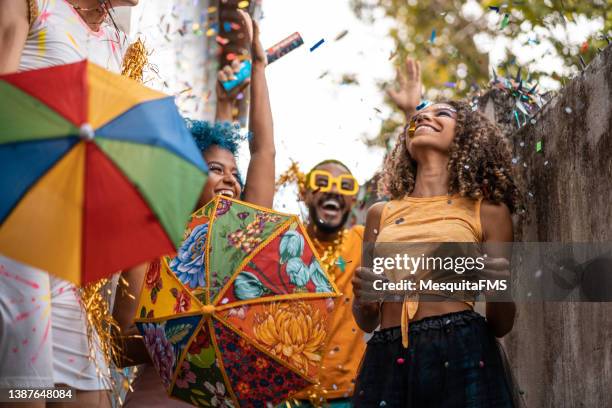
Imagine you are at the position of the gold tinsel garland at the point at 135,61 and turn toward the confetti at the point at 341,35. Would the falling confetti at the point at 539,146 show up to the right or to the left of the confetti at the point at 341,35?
right

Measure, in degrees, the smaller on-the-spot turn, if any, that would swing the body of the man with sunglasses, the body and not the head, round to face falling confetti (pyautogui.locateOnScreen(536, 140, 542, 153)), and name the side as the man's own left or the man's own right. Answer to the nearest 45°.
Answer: approximately 45° to the man's own left

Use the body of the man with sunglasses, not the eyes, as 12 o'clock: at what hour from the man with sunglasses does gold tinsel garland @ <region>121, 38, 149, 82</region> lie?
The gold tinsel garland is roughly at 1 o'clock from the man with sunglasses.

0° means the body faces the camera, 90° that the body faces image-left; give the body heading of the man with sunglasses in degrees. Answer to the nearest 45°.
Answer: approximately 0°
